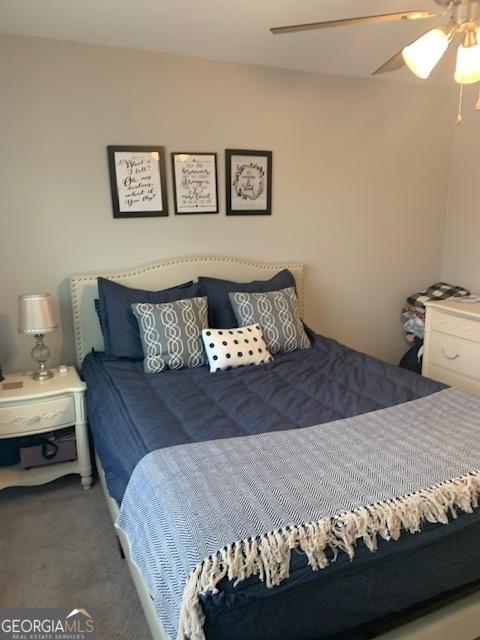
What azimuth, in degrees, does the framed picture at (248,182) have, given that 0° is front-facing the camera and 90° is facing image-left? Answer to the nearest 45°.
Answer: approximately 0°

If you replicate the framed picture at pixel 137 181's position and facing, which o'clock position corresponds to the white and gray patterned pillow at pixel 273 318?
The white and gray patterned pillow is roughly at 10 o'clock from the framed picture.

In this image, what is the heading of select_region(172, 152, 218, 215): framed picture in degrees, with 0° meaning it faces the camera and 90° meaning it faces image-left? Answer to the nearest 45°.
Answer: approximately 0°

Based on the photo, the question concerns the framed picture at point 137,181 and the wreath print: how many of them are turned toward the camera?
2

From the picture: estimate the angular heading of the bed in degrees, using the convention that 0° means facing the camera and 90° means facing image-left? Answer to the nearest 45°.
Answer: approximately 315°

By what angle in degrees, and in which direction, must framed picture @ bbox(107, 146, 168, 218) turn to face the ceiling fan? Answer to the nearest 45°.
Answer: approximately 45° to its left
